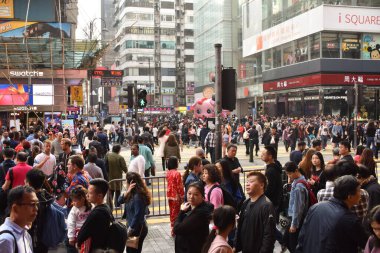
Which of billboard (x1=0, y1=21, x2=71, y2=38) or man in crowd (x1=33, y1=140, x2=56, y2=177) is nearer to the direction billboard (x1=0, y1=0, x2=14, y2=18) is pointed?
the man in crowd

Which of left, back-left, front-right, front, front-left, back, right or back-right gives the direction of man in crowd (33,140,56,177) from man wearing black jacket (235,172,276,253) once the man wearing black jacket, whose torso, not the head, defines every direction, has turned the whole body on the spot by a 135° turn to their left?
back-left

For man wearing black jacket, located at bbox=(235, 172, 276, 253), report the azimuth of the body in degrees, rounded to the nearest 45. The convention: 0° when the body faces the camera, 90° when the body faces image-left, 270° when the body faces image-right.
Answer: approximately 45°

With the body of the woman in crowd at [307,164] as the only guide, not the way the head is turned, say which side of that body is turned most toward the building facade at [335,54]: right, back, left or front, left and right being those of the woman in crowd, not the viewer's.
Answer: front

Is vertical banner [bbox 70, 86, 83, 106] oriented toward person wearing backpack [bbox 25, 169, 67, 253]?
yes
